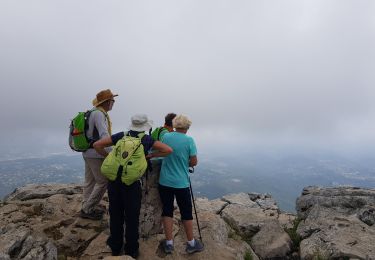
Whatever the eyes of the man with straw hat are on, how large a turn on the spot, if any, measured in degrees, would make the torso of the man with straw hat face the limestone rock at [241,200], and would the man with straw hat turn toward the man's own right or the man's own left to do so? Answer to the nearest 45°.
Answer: approximately 45° to the man's own left

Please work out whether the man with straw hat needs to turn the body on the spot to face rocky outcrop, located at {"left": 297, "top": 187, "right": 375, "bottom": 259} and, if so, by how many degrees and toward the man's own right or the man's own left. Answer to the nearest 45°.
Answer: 0° — they already face it

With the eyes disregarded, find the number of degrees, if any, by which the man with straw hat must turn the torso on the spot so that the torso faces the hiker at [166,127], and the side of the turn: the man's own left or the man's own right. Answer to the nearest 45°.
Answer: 0° — they already face them

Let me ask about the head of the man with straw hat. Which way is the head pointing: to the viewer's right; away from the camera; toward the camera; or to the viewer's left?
to the viewer's right

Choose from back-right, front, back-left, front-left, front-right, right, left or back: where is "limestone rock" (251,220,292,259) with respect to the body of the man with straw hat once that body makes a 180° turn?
back

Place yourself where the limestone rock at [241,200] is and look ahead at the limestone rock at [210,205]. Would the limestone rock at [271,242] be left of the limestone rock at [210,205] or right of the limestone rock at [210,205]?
left

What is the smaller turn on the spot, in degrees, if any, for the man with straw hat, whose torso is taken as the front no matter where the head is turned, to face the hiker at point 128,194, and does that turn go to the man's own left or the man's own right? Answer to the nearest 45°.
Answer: approximately 45° to the man's own right

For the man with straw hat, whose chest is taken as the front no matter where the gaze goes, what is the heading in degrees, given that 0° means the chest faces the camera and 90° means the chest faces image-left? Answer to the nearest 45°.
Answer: approximately 270°

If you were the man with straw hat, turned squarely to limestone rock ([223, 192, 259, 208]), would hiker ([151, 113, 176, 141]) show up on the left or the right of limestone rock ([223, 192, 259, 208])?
right

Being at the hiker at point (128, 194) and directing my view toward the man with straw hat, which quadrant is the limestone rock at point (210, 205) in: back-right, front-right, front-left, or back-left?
front-right
